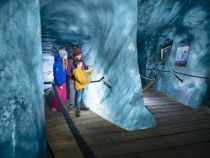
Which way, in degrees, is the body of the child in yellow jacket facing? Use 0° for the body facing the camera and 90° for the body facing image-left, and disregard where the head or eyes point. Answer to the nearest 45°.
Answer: approximately 270°
